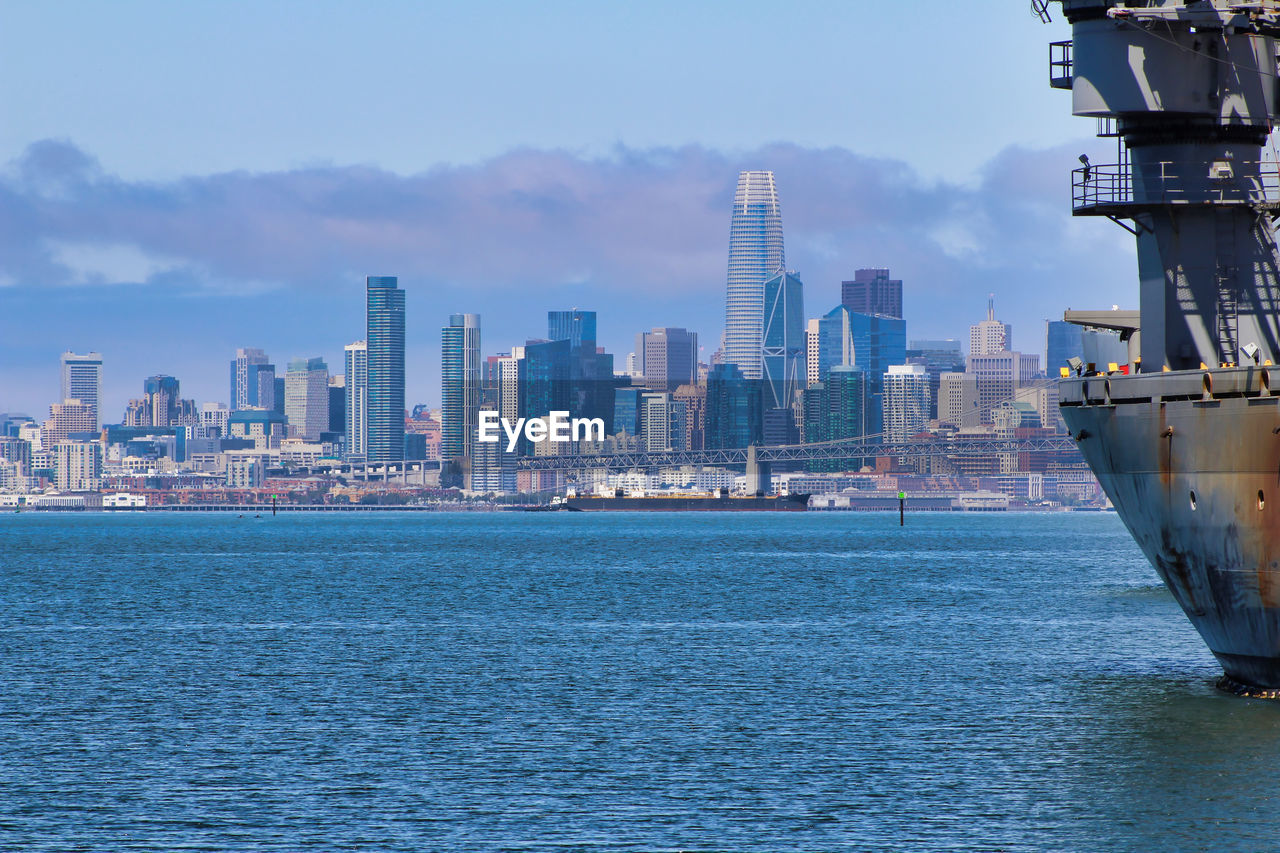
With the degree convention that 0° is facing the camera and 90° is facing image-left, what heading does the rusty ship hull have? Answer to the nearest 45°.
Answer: approximately 90°
